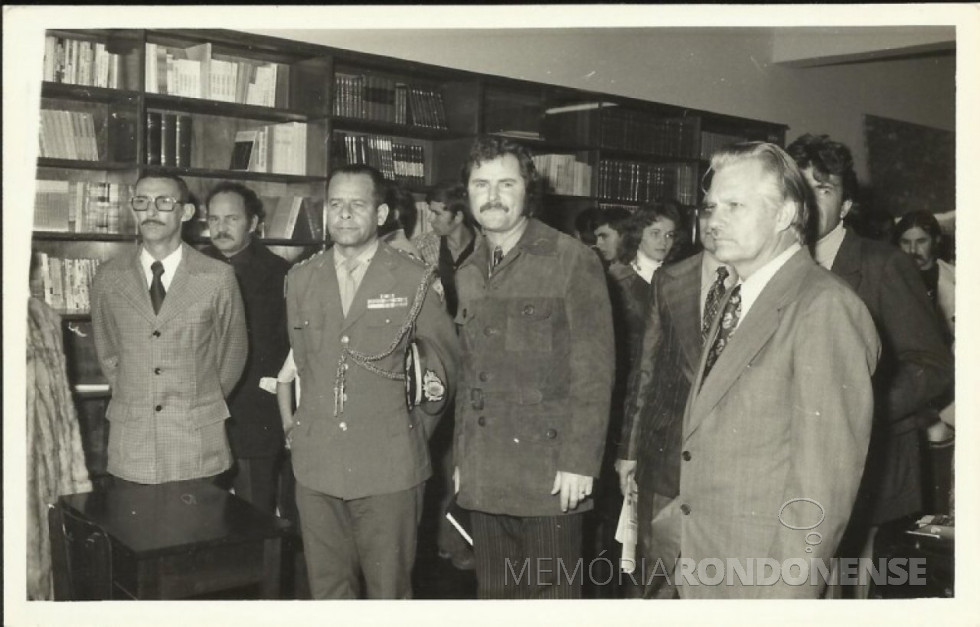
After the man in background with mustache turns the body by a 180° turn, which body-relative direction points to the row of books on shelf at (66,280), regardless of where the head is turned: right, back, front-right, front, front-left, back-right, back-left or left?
left

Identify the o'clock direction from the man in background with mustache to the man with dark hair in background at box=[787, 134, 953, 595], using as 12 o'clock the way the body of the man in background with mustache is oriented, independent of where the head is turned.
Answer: The man with dark hair in background is roughly at 9 o'clock from the man in background with mustache.

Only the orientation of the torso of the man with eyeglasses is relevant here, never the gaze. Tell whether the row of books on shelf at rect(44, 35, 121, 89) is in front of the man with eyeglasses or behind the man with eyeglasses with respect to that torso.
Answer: behind

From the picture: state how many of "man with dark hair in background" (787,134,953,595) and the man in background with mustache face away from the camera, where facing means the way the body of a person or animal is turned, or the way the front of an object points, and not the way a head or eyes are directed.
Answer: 0

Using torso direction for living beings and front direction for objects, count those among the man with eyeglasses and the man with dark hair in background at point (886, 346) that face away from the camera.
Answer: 0

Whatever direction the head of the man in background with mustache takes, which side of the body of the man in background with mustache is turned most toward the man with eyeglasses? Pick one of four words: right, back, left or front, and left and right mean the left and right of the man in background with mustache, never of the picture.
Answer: front

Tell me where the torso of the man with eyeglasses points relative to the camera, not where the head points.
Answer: toward the camera

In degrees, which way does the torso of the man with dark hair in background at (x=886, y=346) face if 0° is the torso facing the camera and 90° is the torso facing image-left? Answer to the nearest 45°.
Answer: approximately 45°

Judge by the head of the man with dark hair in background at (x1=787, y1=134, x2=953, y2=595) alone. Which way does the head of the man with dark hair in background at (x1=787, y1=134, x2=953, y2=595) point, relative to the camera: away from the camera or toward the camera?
toward the camera

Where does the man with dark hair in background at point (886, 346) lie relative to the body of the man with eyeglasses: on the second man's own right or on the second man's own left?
on the second man's own left

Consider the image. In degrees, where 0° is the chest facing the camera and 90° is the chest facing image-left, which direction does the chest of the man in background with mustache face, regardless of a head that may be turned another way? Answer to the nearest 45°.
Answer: approximately 45°

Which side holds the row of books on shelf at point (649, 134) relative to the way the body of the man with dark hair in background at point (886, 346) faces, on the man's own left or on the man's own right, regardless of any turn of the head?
on the man's own right

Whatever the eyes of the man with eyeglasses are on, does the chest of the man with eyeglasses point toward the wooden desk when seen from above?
yes

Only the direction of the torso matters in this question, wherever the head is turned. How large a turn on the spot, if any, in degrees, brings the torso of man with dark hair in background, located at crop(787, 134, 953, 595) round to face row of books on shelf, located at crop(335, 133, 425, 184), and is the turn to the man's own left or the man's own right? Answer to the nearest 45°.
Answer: approximately 90° to the man's own right
